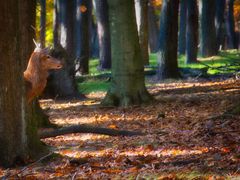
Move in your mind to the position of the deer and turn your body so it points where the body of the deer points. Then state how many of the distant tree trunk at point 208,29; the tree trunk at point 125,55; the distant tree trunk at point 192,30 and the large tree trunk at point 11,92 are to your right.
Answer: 1

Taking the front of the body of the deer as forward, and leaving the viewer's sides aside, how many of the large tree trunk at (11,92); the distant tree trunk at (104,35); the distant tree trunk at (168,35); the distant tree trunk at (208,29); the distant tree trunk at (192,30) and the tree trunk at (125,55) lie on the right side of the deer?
1

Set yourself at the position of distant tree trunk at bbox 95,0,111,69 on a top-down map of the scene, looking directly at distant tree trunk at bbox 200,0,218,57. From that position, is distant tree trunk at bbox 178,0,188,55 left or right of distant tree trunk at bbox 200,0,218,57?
left

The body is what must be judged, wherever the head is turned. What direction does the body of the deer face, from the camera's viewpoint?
to the viewer's right

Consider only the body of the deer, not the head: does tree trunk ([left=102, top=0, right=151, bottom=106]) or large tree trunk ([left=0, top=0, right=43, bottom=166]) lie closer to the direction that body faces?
the tree trunk

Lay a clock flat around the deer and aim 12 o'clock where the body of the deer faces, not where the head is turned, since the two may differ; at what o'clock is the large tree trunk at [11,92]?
The large tree trunk is roughly at 3 o'clock from the deer.

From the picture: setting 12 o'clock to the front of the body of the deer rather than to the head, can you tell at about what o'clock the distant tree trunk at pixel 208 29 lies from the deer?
The distant tree trunk is roughly at 10 o'clock from the deer.

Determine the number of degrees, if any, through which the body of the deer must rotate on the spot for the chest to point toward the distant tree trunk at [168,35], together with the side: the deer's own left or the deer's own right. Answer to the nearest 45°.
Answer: approximately 45° to the deer's own left

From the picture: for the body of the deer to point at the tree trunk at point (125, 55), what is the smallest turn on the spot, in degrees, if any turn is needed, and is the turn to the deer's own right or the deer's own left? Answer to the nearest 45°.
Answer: approximately 45° to the deer's own left

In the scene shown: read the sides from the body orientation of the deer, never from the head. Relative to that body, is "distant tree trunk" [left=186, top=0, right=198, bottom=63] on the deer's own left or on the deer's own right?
on the deer's own left
